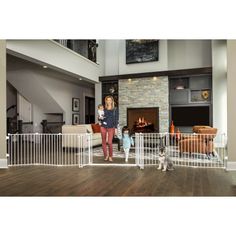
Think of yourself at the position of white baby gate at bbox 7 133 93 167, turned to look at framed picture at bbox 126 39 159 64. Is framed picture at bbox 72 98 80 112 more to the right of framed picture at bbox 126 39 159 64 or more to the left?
left

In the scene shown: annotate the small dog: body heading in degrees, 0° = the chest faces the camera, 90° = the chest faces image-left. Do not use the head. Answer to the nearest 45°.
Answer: approximately 45°

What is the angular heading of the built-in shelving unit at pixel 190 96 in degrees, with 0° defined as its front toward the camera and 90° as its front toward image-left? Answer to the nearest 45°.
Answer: approximately 0°

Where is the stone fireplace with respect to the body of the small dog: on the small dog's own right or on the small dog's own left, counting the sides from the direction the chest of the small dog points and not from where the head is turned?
on the small dog's own right

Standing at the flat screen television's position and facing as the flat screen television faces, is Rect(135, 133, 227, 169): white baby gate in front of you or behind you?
in front

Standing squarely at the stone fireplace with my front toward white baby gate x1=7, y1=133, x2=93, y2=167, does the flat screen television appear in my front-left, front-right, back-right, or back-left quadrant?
back-left

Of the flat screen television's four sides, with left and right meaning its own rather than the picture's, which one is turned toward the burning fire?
right

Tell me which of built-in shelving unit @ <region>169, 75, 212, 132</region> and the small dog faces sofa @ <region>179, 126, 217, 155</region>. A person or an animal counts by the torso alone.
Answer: the built-in shelving unit

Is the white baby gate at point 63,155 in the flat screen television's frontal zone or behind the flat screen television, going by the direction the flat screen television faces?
frontal zone

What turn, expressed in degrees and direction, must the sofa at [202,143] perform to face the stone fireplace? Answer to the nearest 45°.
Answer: approximately 45° to its right

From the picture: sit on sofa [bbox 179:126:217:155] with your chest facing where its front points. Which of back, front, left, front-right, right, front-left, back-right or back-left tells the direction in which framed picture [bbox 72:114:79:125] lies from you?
front-right

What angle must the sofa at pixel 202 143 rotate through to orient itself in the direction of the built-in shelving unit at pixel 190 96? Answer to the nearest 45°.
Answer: approximately 90° to its right
